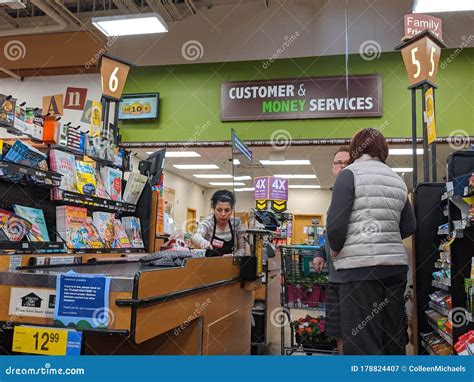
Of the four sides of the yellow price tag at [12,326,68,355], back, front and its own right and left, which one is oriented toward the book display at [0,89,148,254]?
back

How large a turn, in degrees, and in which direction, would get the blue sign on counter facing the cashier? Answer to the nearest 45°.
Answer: approximately 135° to its left

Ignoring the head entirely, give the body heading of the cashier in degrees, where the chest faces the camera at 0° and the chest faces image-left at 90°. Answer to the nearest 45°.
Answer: approximately 0°

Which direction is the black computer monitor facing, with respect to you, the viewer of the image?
facing away from the viewer and to the right of the viewer

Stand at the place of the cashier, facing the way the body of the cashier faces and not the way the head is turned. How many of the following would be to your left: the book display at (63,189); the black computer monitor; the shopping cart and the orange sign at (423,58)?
2

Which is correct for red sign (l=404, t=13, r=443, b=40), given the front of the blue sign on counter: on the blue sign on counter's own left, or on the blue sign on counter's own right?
on the blue sign on counter's own left

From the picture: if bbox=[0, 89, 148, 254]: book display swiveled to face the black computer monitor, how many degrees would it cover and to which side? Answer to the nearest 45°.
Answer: approximately 90° to its left

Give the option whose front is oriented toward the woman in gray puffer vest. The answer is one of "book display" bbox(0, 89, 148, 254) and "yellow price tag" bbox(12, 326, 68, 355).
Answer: the book display

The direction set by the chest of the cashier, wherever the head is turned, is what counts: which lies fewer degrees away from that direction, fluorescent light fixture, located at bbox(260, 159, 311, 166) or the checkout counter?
the checkout counter

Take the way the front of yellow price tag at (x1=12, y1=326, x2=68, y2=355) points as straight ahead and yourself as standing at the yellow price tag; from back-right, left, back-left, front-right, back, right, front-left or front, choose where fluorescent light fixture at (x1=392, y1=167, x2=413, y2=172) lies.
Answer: back-left

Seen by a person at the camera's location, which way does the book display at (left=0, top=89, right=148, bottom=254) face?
facing the viewer and to the right of the viewer
